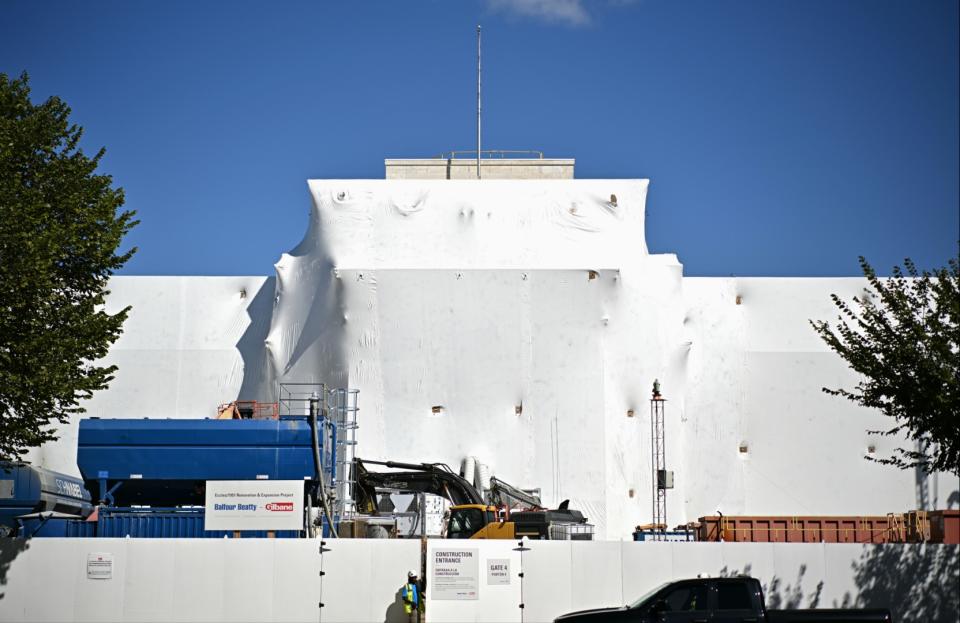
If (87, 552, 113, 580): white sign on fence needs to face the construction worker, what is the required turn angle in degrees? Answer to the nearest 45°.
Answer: approximately 45° to its left

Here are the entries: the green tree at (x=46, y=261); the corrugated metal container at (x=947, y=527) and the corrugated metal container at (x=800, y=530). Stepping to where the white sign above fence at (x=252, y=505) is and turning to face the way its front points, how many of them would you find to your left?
2

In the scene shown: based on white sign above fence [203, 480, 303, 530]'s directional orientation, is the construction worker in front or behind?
in front

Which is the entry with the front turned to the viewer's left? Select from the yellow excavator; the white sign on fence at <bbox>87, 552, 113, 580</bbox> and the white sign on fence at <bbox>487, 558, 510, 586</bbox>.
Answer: the yellow excavator

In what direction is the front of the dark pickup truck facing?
to the viewer's left

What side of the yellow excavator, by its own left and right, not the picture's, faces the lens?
left

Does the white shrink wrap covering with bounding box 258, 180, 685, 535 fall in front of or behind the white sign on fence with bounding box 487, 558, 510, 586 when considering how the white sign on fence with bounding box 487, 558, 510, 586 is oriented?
behind

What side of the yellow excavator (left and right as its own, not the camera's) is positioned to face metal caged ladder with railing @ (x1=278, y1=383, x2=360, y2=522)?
front

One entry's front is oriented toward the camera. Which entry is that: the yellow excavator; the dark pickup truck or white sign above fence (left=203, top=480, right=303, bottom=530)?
the white sign above fence

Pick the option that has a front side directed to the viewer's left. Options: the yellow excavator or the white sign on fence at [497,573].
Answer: the yellow excavator

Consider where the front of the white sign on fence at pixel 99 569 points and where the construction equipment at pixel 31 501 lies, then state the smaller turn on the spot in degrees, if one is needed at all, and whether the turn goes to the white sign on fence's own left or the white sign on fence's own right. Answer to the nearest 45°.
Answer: approximately 180°

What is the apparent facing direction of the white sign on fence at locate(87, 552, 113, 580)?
toward the camera

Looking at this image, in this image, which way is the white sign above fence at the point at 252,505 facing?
toward the camera

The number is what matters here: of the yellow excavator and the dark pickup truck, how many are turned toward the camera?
0

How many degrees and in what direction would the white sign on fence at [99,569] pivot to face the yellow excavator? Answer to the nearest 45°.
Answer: approximately 135° to its left

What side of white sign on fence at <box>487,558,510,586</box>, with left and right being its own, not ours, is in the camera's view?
front

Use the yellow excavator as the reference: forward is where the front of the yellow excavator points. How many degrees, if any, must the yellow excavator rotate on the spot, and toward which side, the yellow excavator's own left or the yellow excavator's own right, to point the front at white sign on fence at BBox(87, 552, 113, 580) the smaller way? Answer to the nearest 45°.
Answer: approximately 45° to the yellow excavator's own left

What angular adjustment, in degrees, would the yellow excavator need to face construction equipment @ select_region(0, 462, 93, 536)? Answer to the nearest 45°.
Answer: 0° — it already faces it
